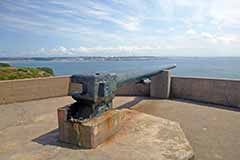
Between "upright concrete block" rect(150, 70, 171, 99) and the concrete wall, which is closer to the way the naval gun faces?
the upright concrete block

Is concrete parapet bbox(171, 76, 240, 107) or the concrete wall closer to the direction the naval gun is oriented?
the concrete parapet

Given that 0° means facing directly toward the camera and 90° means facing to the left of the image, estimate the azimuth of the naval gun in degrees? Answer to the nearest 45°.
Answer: approximately 225°

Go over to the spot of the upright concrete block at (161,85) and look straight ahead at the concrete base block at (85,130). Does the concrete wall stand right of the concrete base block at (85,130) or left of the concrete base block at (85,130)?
right

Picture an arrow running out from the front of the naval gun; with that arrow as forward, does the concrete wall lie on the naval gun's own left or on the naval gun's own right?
on the naval gun's own left

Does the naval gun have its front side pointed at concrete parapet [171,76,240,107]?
yes

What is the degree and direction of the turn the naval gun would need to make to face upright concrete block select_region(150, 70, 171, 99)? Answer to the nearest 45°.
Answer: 0° — it already faces it
